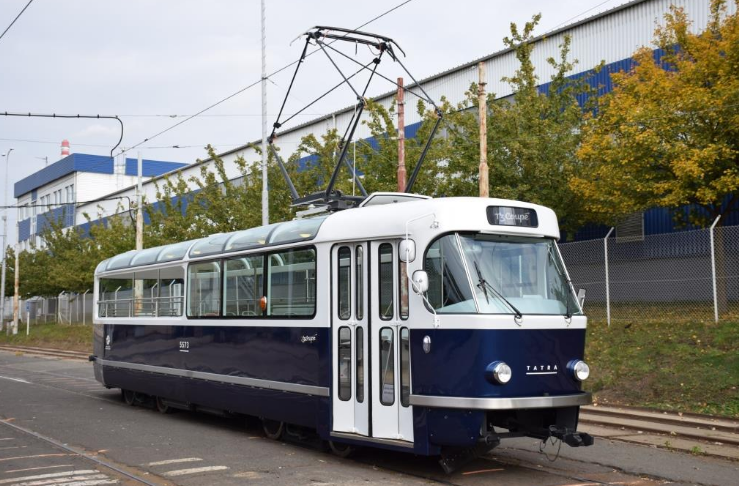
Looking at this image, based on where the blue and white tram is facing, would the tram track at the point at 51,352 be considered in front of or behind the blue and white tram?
behind

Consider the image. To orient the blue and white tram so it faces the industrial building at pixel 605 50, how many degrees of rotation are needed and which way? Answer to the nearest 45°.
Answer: approximately 90° to its left

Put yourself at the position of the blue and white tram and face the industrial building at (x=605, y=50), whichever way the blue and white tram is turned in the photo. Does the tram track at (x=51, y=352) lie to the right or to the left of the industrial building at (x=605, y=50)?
left

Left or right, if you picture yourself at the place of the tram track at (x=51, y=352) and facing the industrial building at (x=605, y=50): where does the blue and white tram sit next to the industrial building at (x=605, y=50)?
right

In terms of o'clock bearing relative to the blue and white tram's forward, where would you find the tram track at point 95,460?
The tram track is roughly at 5 o'clock from the blue and white tram.

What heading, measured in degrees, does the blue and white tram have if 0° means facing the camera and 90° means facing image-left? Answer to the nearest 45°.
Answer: approximately 315°

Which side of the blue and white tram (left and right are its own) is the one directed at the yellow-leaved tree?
left
